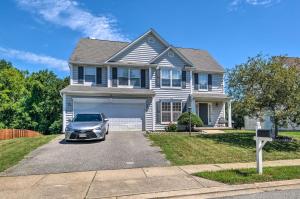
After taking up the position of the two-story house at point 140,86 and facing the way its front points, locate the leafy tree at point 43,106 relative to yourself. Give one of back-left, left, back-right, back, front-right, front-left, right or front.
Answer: back-right

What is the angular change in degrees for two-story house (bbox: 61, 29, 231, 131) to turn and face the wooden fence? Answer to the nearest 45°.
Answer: approximately 90° to its right

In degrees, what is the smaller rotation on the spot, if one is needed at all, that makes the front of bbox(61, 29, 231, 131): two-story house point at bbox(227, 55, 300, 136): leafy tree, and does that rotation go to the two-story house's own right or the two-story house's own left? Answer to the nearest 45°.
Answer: approximately 45° to the two-story house's own left

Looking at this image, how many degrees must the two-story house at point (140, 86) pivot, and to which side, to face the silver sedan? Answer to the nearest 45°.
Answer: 0° — it already faces it

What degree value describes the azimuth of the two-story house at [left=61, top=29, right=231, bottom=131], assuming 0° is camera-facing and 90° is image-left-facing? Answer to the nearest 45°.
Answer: approximately 0°

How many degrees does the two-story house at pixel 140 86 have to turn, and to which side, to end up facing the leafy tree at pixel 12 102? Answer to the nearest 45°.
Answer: approximately 135° to its right
